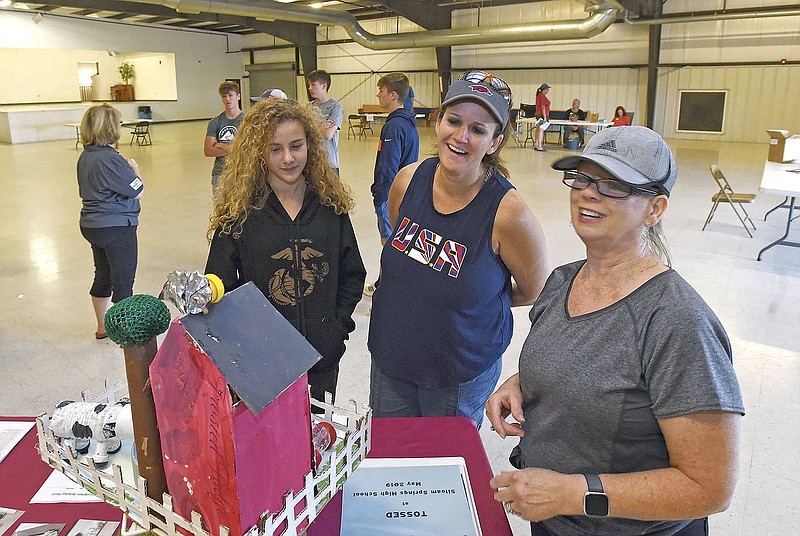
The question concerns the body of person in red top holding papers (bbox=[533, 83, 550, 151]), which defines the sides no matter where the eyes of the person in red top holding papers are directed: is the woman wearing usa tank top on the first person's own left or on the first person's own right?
on the first person's own right

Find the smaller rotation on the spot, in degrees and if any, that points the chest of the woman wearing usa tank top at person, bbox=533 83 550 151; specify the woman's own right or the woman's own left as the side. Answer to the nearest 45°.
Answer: approximately 135° to the woman's own right

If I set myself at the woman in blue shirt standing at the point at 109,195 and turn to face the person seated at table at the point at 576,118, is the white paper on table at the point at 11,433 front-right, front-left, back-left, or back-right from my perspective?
back-right

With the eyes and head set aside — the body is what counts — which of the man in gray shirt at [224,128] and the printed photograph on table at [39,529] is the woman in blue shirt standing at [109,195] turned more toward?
the man in gray shirt

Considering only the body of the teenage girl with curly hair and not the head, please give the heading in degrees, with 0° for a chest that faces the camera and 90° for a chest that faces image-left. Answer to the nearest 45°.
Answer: approximately 0°

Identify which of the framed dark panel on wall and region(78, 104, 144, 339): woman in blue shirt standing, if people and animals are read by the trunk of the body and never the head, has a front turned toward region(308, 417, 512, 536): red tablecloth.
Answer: the framed dark panel on wall

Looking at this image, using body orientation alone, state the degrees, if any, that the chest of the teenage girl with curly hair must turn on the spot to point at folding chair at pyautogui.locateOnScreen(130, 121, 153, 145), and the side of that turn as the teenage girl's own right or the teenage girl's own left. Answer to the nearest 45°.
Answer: approximately 180°

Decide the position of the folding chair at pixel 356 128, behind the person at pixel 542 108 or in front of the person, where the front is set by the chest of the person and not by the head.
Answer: behind

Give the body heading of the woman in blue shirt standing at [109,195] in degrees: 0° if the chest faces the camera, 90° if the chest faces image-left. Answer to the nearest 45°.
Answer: approximately 225°

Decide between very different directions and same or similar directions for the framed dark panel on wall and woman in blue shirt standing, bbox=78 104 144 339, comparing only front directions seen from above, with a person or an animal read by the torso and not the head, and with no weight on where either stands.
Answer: very different directions

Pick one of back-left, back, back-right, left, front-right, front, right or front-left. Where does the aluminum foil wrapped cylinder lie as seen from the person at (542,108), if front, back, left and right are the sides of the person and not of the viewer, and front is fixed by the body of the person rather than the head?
right
